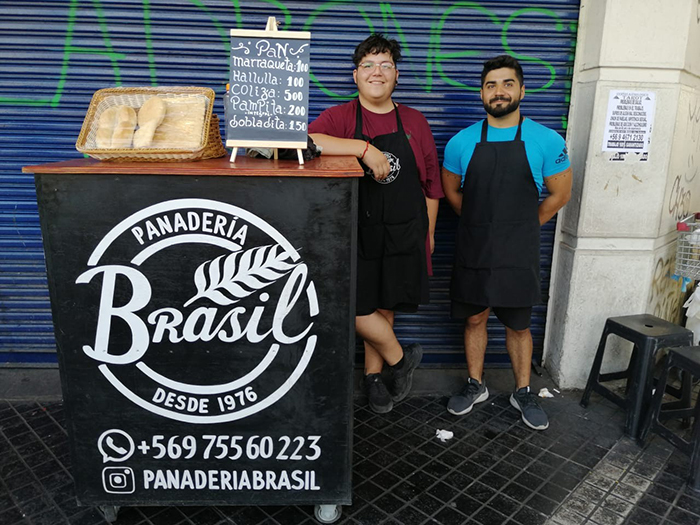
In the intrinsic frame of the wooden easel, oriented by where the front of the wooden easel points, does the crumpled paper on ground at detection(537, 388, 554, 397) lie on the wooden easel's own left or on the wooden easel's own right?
on the wooden easel's own left

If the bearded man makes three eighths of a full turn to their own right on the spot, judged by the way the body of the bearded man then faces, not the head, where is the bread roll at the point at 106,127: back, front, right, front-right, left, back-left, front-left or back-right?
left

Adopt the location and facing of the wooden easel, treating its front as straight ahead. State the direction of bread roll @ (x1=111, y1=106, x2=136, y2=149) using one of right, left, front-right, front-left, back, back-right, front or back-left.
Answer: right

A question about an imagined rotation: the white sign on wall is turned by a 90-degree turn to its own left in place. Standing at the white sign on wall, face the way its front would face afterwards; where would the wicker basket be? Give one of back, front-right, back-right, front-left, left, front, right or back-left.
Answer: back-right

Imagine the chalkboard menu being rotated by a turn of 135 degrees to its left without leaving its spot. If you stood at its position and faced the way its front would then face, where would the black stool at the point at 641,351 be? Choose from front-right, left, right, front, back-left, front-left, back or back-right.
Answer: front-right

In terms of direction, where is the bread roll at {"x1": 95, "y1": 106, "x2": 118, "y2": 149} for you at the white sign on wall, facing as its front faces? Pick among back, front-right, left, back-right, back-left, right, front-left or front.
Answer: front-right

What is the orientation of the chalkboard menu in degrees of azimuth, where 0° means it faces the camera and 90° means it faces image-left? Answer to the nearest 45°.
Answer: approximately 0°

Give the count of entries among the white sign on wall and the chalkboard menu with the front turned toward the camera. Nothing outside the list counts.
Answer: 2

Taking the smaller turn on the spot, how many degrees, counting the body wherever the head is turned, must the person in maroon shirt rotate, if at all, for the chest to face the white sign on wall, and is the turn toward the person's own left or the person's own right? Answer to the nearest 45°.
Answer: approximately 90° to the person's own left

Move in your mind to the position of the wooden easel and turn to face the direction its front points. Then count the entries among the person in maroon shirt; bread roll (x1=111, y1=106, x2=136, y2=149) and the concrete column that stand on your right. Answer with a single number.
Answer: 1

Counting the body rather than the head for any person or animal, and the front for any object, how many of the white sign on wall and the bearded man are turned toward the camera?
2
